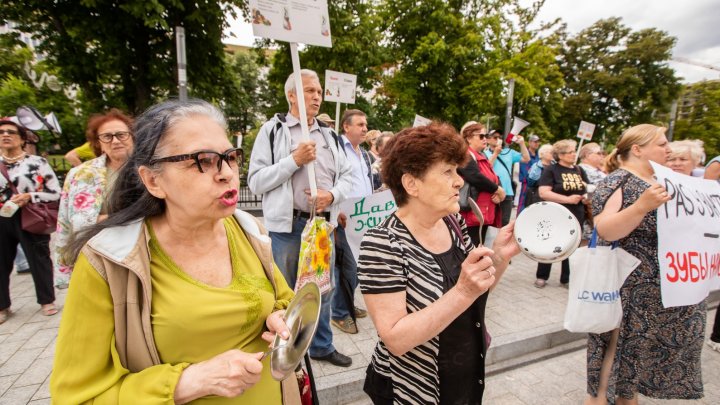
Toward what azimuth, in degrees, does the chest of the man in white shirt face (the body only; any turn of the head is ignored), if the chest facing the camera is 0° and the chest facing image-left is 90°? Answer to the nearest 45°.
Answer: approximately 315°

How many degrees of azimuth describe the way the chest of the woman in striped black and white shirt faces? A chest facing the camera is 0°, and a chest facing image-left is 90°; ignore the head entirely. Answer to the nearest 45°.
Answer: approximately 315°

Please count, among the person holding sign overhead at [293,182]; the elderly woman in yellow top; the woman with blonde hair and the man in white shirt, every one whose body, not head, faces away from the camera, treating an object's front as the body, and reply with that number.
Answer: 0

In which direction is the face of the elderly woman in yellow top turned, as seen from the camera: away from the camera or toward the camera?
toward the camera

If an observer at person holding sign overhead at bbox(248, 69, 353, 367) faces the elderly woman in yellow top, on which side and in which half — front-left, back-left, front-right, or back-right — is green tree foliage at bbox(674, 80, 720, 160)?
back-left

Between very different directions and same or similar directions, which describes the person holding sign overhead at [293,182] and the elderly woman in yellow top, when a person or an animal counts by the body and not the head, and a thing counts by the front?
same or similar directions

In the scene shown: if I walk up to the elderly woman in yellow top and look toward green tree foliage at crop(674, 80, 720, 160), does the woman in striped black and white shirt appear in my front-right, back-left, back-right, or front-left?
front-right

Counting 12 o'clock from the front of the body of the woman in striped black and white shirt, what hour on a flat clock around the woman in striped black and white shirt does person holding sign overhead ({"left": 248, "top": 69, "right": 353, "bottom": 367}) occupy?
The person holding sign overhead is roughly at 6 o'clock from the woman in striped black and white shirt.

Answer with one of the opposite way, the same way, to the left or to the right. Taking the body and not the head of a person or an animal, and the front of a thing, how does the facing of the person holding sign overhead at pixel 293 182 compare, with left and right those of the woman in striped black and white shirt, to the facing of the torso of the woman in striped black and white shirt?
the same way

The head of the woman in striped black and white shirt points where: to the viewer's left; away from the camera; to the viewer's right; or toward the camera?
to the viewer's right
